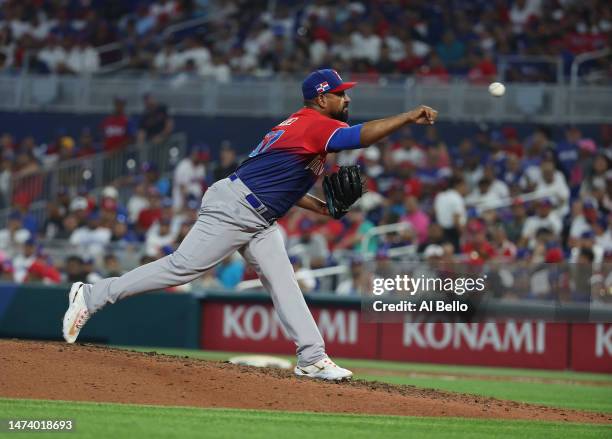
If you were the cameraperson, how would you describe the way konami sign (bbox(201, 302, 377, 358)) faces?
facing the viewer

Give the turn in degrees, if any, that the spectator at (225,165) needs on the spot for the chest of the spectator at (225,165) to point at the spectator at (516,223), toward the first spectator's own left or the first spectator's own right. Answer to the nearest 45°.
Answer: approximately 45° to the first spectator's own left

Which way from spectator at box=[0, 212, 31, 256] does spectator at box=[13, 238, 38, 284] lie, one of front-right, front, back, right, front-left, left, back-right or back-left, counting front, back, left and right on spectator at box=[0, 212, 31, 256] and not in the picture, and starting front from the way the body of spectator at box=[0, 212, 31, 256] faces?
front

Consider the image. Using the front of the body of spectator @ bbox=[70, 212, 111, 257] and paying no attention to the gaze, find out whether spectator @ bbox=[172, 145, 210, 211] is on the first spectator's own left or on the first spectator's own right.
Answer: on the first spectator's own left

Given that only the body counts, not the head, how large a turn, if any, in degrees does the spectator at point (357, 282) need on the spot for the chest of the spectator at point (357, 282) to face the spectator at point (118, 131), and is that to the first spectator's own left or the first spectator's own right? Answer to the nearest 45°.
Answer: approximately 135° to the first spectator's own right

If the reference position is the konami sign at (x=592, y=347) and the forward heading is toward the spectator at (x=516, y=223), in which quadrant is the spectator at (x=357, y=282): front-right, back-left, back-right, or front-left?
front-left

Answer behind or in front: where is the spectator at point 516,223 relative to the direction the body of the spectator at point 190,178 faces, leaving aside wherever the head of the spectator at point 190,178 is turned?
in front

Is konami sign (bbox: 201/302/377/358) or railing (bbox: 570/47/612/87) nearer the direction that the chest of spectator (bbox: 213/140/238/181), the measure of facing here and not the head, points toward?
the konami sign

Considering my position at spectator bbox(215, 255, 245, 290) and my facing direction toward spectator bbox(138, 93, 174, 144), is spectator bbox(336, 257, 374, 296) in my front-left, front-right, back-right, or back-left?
back-right

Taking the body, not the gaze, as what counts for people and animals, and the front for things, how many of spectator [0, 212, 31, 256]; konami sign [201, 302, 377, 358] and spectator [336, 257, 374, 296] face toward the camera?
3

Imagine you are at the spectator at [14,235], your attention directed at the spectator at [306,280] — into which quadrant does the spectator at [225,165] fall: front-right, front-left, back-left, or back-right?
front-left

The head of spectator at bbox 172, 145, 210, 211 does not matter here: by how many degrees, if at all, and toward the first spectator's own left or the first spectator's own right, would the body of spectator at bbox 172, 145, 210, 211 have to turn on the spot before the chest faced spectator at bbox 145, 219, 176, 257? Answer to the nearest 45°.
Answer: approximately 45° to the first spectator's own right

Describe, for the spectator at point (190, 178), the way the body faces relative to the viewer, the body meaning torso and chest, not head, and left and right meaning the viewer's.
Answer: facing the viewer and to the right of the viewer

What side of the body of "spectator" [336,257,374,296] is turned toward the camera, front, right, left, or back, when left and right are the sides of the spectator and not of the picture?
front
